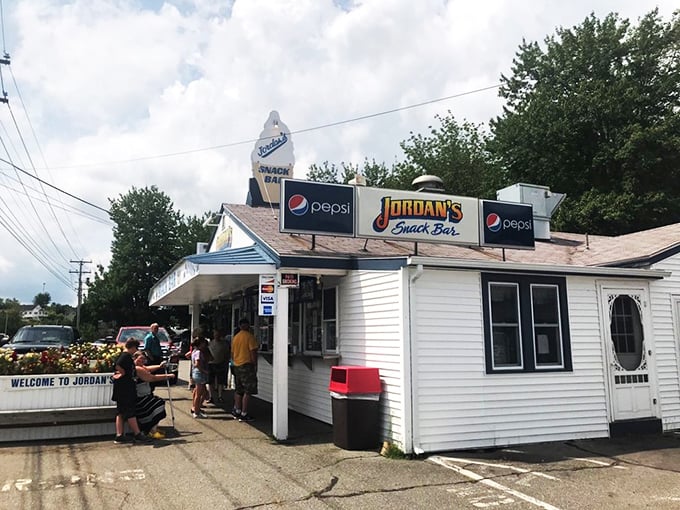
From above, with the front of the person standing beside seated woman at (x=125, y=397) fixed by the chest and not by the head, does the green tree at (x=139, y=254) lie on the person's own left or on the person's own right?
on the person's own left

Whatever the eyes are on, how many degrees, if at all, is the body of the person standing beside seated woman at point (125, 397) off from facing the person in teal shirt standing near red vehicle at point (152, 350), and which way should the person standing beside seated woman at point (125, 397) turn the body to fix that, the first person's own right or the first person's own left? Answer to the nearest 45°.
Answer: approximately 90° to the first person's own left

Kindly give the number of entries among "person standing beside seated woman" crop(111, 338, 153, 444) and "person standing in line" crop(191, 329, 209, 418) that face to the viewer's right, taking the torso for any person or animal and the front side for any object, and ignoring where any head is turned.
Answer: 2

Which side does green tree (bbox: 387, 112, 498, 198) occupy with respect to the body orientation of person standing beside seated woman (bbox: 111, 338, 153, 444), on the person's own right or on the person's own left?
on the person's own left

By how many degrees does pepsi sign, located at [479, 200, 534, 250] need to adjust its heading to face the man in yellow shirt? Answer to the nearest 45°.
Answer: approximately 135° to its right

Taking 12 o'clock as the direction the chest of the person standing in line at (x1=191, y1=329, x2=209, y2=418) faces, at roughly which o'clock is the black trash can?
The black trash can is roughly at 2 o'clock from the person standing in line.

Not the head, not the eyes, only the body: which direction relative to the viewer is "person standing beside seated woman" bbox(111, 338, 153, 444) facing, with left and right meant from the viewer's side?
facing to the right of the viewer

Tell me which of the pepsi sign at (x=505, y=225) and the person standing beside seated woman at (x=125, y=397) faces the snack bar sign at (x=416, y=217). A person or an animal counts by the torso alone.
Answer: the person standing beside seated woman

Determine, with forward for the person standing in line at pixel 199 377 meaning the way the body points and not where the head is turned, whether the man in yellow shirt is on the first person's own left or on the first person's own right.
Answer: on the first person's own right

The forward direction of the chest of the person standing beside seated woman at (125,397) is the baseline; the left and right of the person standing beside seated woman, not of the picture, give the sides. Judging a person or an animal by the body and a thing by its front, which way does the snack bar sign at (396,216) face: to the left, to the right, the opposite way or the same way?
to the right
